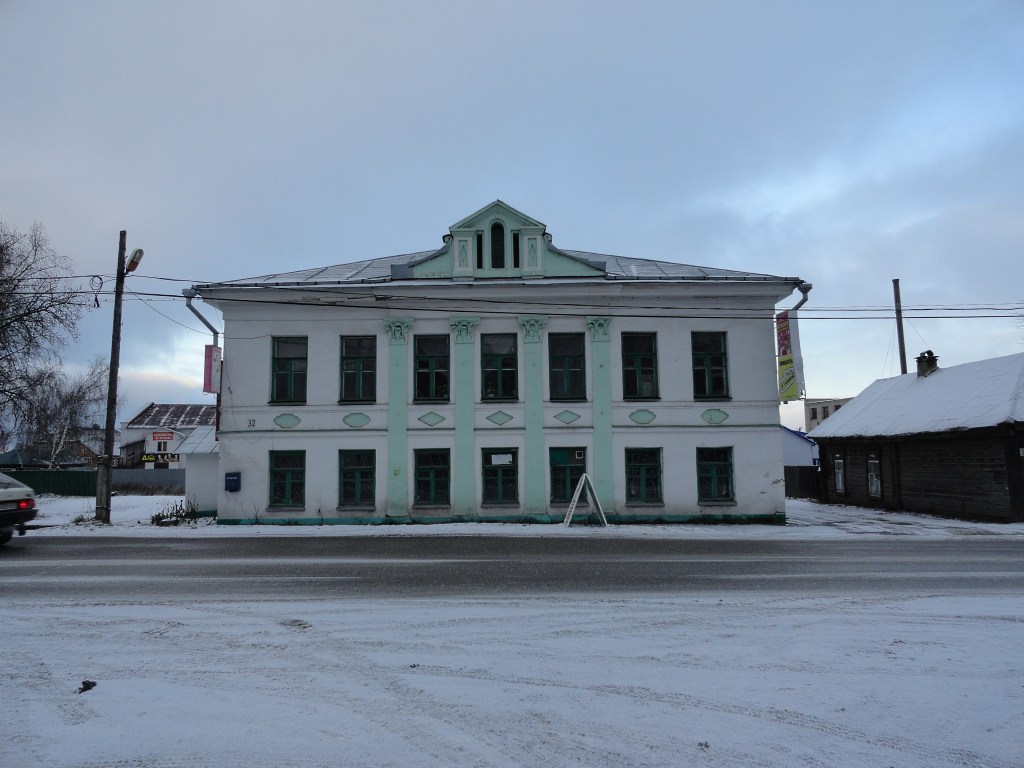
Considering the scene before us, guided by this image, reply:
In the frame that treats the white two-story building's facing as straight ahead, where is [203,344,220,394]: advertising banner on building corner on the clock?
The advertising banner on building corner is roughly at 3 o'clock from the white two-story building.

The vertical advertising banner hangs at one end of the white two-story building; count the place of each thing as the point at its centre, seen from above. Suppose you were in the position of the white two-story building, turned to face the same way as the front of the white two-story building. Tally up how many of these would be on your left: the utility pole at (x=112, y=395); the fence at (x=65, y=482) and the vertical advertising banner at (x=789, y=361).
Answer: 1

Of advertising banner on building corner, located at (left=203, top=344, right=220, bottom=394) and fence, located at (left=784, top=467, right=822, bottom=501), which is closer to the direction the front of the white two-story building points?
the advertising banner on building corner

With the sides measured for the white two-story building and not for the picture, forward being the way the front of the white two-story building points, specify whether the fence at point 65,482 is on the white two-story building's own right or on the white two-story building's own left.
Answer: on the white two-story building's own right

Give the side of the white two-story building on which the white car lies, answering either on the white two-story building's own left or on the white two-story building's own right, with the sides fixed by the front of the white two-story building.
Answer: on the white two-story building's own right

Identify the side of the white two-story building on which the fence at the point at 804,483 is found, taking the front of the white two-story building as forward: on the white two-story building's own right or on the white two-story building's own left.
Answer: on the white two-story building's own left

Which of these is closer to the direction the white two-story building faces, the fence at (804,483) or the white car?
the white car

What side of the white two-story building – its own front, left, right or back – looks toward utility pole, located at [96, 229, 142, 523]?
right

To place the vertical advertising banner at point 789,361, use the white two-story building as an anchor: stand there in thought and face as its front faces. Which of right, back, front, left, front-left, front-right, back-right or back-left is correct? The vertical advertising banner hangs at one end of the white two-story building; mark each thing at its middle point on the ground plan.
left

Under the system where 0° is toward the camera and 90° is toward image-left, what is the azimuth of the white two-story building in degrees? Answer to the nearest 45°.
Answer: approximately 0°
